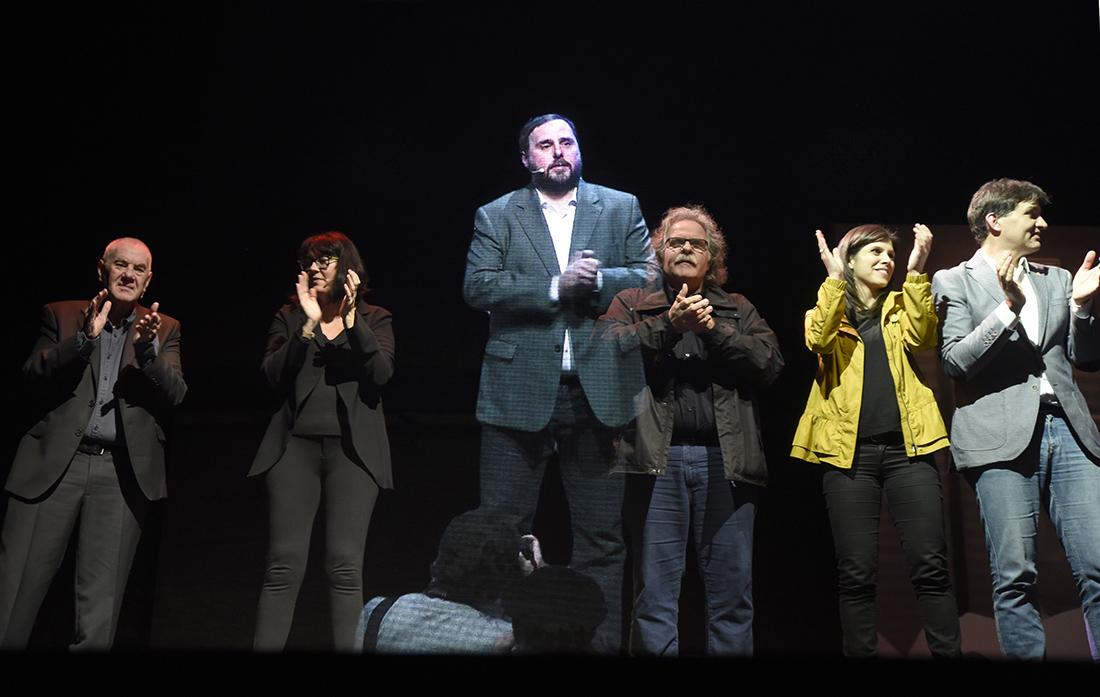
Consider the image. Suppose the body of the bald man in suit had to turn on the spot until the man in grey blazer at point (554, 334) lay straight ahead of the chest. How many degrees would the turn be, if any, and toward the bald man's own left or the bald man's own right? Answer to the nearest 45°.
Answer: approximately 45° to the bald man's own left

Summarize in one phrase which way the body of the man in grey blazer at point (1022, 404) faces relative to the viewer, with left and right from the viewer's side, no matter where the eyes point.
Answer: facing the viewer and to the right of the viewer

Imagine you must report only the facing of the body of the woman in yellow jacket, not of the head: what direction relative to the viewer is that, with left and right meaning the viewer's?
facing the viewer

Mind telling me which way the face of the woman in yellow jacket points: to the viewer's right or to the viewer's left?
to the viewer's right

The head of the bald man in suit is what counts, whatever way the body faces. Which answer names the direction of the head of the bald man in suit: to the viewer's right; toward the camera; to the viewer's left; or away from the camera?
toward the camera

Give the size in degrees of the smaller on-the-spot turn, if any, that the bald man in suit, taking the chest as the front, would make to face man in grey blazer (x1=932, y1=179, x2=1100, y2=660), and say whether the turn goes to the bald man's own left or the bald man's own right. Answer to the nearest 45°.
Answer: approximately 45° to the bald man's own left

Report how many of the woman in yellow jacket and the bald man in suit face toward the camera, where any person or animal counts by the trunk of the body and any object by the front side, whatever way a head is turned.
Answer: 2

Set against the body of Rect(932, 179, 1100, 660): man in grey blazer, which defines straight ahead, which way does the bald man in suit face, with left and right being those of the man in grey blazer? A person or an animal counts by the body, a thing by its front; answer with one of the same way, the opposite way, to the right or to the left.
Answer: the same way

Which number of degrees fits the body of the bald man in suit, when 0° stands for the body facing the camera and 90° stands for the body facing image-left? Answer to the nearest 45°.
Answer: approximately 0°

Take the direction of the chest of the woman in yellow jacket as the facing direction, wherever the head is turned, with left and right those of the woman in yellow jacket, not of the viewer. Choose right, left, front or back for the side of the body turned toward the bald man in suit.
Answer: right

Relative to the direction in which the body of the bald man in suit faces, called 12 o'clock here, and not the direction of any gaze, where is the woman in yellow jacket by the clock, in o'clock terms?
The woman in yellow jacket is roughly at 10 o'clock from the bald man in suit.

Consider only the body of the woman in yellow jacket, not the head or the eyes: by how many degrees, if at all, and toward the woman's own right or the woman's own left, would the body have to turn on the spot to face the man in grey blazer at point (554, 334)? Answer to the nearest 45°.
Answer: approximately 90° to the woman's own right
